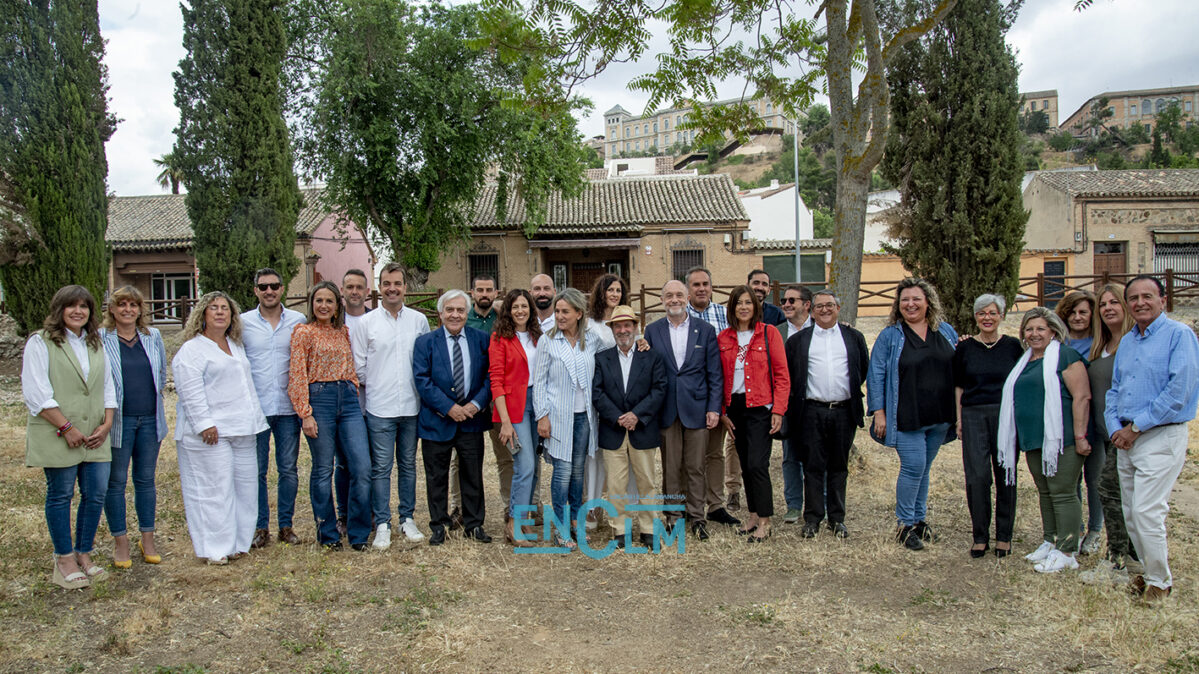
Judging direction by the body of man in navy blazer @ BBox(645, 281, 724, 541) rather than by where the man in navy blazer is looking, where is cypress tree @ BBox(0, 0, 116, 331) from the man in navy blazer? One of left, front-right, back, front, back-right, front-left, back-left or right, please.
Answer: back-right

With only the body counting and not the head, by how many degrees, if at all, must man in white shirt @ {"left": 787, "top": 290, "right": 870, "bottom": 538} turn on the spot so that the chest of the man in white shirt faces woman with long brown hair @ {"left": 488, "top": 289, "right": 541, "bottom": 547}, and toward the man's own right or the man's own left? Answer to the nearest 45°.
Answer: approximately 90° to the man's own right

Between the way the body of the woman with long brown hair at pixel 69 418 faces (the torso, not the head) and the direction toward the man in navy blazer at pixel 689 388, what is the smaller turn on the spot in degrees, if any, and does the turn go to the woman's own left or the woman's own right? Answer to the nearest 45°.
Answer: approximately 45° to the woman's own left

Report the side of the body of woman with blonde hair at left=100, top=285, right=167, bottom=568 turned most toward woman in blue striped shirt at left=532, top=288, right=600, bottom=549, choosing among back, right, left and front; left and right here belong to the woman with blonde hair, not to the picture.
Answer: left

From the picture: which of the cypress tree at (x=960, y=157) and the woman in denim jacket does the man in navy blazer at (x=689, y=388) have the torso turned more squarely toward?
the woman in denim jacket

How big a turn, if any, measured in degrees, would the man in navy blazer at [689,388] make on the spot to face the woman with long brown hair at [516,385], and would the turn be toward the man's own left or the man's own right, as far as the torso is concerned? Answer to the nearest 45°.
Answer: approximately 90° to the man's own right
